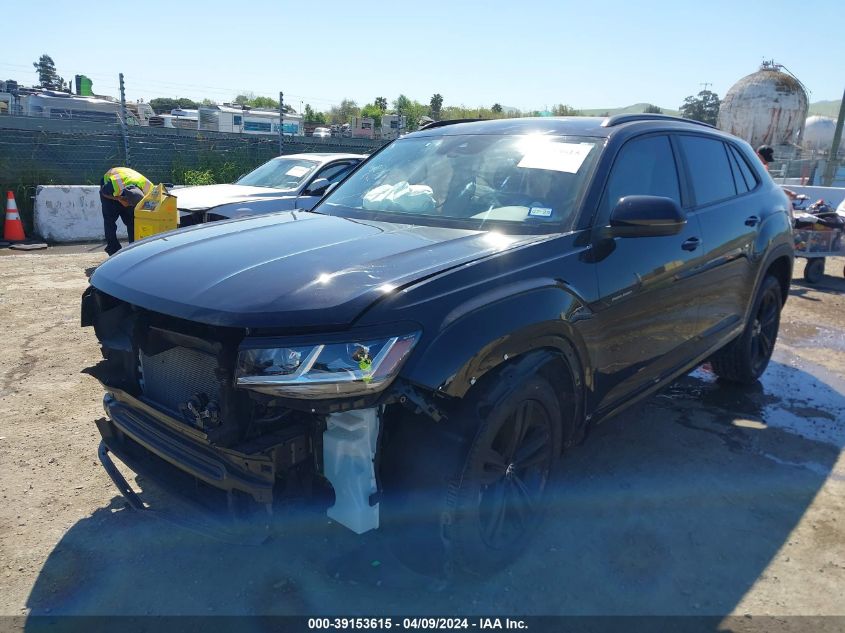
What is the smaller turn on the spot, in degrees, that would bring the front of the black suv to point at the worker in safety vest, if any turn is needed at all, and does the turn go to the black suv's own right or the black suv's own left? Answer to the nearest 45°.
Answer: approximately 90° to the black suv's own right

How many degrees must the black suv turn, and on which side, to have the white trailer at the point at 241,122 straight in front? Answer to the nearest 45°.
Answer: approximately 135° to its right

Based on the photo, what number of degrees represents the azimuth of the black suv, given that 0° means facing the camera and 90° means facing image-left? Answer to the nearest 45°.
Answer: approximately 45°

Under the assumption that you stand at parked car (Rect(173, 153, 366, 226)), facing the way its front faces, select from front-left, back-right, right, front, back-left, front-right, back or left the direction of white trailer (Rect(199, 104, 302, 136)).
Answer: back-right

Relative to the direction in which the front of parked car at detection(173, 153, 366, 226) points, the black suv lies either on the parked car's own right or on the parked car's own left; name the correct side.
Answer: on the parked car's own left

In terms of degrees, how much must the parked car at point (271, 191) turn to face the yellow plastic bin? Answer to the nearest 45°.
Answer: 0° — it already faces it

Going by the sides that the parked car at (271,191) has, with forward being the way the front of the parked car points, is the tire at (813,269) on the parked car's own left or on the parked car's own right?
on the parked car's own left

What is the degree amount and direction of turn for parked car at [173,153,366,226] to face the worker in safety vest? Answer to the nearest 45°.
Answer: approximately 45° to its right

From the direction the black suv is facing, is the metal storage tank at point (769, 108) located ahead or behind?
behind

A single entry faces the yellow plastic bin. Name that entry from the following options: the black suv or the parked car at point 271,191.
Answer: the parked car

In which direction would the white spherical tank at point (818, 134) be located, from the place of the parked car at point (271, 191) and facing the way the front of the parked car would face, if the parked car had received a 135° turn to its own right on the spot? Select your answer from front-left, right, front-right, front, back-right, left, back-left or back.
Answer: front-right

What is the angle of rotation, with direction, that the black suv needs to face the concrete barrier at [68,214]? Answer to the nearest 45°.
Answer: approximately 90° to its right

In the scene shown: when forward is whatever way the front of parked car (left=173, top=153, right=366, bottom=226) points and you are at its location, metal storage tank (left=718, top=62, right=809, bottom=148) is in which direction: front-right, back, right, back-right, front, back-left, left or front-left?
back

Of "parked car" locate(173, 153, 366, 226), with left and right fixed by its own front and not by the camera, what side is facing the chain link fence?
right

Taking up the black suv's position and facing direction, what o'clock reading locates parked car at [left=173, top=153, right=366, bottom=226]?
The parked car is roughly at 4 o'clock from the black suv.

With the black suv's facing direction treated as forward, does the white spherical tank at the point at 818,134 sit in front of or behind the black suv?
behind
